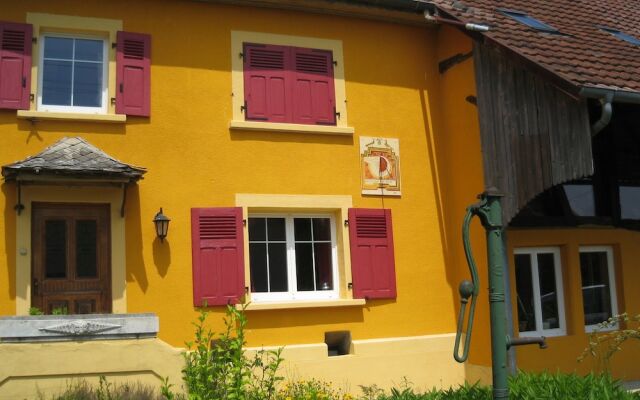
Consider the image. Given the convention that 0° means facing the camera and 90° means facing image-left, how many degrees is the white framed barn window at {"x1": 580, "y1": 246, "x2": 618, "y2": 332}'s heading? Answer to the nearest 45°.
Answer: approximately 0°

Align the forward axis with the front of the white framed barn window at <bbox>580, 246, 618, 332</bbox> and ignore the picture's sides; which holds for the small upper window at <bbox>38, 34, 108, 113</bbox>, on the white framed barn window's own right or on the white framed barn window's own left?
on the white framed barn window's own right

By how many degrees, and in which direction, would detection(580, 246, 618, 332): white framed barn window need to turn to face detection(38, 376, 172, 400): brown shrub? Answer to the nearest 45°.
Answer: approximately 45° to its right

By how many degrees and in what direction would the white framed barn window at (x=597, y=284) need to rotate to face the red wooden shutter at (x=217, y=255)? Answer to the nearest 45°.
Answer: approximately 45° to its right

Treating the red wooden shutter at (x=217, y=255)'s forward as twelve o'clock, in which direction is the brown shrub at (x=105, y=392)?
The brown shrub is roughly at 1 o'clock from the red wooden shutter.

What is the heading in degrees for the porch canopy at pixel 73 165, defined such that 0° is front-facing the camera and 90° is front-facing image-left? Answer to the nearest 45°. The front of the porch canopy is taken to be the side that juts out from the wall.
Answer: approximately 0°

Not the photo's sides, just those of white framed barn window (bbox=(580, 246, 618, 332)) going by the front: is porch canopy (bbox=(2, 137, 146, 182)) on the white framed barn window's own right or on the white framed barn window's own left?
on the white framed barn window's own right

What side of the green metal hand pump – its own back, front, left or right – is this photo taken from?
right

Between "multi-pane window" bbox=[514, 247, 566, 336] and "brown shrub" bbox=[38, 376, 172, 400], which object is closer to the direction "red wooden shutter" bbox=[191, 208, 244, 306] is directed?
the brown shrub
